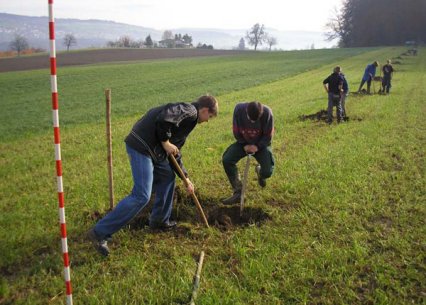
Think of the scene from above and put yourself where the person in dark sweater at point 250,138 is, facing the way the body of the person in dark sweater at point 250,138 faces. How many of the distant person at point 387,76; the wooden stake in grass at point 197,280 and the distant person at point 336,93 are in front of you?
1

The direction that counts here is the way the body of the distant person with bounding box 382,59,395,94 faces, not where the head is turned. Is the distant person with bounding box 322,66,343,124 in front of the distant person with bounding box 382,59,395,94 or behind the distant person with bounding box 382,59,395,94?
in front

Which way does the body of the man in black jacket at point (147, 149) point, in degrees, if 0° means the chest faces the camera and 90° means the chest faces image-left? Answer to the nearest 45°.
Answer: approximately 270°

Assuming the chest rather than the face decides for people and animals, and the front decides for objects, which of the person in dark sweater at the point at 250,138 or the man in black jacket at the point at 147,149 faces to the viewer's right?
the man in black jacket

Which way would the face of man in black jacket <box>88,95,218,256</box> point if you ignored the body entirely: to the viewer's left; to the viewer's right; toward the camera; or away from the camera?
to the viewer's right

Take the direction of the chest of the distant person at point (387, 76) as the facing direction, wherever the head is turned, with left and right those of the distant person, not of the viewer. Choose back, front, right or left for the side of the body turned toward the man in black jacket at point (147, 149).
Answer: front

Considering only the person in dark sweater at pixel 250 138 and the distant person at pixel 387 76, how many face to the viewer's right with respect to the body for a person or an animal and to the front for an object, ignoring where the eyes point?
0

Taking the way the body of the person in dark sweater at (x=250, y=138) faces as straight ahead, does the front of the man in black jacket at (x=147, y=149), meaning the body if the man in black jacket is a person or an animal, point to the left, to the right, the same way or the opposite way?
to the left

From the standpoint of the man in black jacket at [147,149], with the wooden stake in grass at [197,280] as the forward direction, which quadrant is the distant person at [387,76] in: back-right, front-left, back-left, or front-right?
back-left
